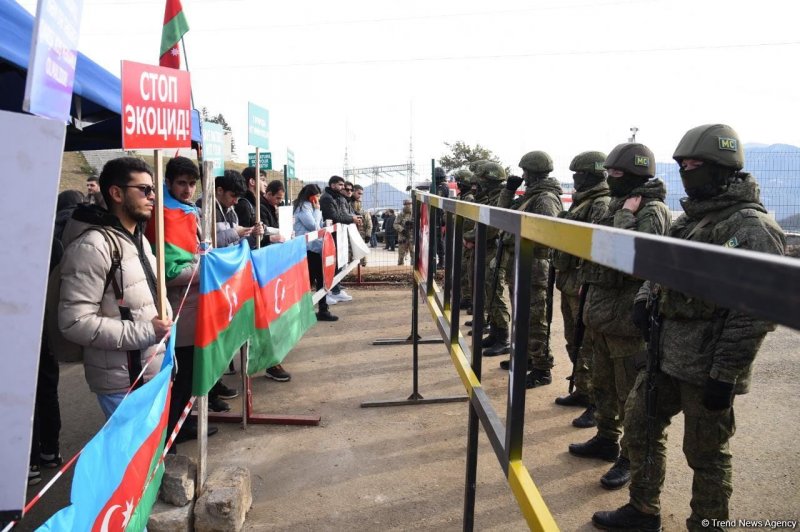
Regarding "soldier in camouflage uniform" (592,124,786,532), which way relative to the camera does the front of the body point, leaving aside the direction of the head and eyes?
to the viewer's left

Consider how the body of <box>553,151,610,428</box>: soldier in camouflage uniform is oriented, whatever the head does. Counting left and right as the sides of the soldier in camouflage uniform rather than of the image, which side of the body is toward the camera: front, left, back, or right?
left

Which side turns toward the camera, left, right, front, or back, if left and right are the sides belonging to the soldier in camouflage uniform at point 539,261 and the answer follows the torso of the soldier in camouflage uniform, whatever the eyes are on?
left

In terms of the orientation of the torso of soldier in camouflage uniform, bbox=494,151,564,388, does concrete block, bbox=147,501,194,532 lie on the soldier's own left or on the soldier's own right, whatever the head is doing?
on the soldier's own left

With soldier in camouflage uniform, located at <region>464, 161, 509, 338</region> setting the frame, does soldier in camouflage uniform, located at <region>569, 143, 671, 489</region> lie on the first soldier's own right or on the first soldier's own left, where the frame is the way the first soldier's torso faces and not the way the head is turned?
on the first soldier's own left

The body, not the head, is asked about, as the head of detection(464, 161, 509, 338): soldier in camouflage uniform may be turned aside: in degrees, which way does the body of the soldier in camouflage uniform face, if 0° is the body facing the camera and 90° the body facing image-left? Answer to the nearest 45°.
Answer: approximately 45°

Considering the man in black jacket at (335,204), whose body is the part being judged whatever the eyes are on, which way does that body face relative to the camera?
to the viewer's right

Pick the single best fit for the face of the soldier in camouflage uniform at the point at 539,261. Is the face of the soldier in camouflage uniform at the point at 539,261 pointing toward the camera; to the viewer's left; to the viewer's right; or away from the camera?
to the viewer's left
